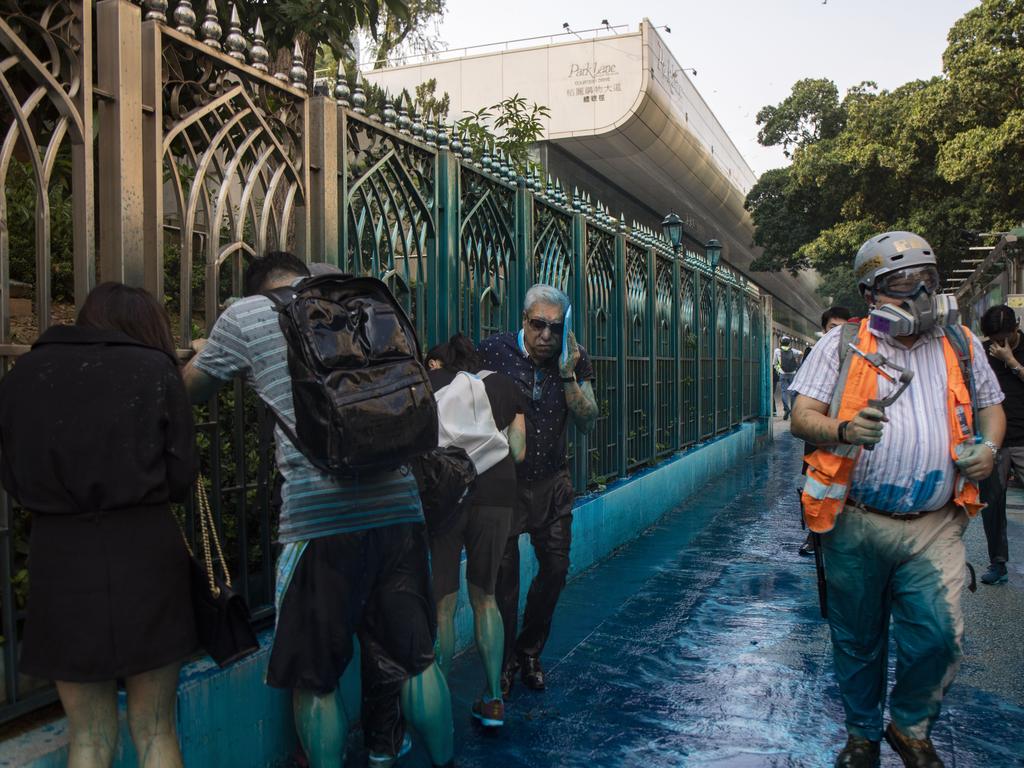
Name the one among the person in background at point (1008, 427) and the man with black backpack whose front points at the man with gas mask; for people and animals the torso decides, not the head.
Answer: the person in background

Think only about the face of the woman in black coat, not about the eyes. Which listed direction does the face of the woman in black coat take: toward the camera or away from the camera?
away from the camera

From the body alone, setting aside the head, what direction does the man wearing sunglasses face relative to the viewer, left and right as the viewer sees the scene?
facing the viewer

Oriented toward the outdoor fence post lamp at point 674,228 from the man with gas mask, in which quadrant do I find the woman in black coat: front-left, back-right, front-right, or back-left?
back-left

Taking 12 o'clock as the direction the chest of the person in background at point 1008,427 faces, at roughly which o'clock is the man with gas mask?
The man with gas mask is roughly at 12 o'clock from the person in background.

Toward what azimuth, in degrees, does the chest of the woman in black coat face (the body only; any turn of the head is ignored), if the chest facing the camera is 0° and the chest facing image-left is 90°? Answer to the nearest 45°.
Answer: approximately 180°

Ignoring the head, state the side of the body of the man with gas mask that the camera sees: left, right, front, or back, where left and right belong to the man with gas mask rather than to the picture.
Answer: front

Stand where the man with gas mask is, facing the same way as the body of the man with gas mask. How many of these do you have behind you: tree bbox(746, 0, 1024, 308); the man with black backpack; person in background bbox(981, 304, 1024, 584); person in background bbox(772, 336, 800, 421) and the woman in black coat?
3

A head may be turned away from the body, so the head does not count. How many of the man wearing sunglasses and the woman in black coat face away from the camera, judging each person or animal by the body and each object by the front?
1

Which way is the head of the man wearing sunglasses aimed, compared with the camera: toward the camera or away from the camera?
toward the camera

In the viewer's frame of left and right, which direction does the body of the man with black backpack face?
facing away from the viewer and to the left of the viewer

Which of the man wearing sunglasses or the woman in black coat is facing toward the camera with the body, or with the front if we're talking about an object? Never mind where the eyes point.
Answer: the man wearing sunglasses

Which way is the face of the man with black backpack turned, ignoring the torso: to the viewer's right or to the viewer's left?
to the viewer's left

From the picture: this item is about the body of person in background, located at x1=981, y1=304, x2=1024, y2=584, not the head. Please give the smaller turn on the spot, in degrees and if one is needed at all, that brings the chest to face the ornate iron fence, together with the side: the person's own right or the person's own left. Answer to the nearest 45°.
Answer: approximately 45° to the person's own right

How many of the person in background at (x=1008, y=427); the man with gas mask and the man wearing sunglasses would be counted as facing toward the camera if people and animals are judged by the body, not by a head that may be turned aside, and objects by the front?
3
